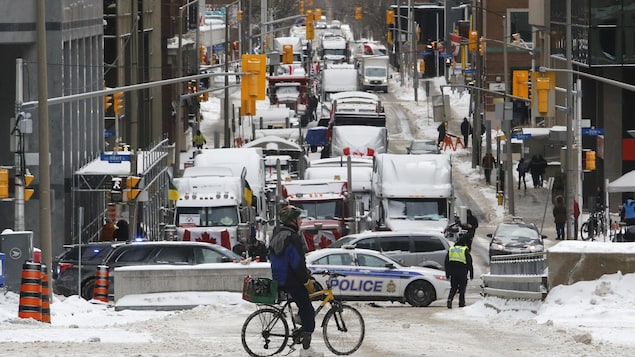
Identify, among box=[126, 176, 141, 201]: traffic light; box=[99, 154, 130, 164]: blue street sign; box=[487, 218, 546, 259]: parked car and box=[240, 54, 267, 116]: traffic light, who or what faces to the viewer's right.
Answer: box=[126, 176, 141, 201]: traffic light

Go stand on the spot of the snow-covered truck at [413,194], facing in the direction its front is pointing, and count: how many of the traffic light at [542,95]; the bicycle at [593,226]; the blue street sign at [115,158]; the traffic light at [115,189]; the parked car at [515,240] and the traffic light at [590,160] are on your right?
2

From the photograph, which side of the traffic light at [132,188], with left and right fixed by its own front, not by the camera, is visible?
right

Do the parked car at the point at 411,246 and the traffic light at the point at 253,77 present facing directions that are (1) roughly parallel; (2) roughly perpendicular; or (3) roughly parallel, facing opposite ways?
roughly perpendicular

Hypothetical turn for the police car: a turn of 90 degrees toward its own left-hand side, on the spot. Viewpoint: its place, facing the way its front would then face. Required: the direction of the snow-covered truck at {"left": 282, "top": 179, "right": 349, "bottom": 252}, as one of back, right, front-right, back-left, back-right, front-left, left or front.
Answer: front
